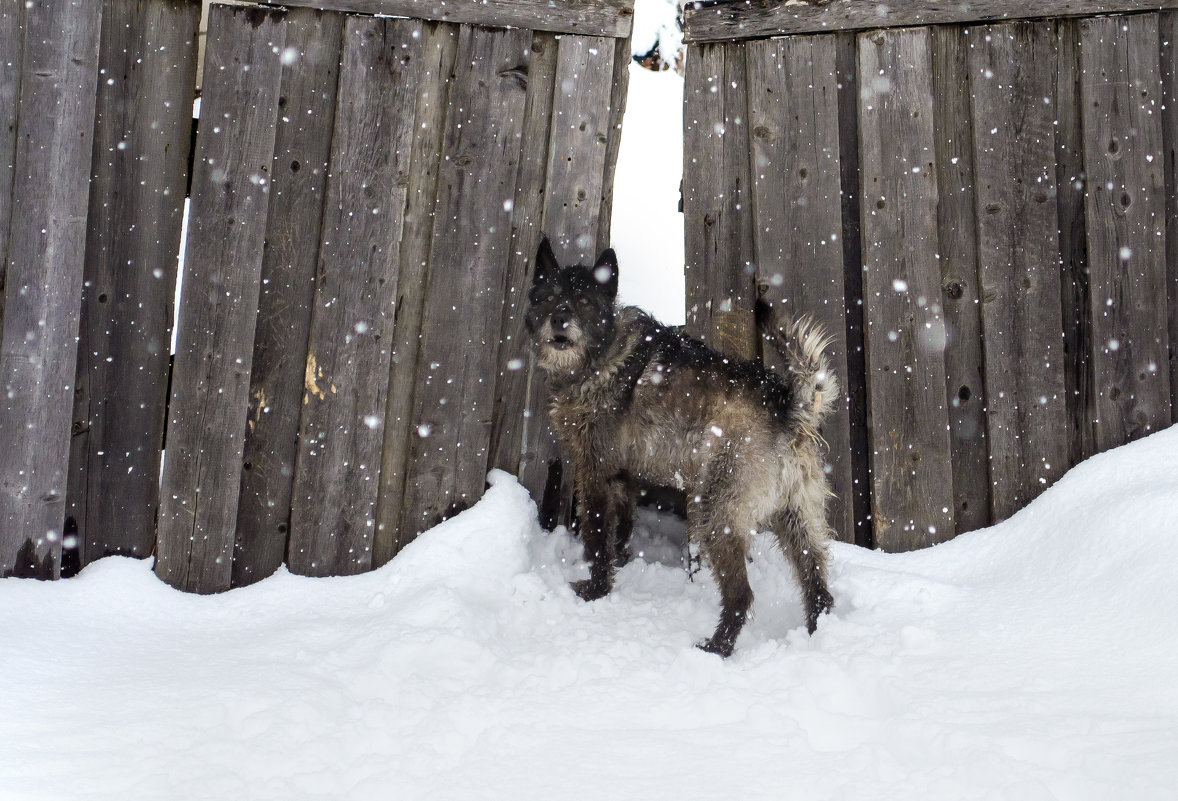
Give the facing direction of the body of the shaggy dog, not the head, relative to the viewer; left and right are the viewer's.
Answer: facing away from the viewer and to the left of the viewer

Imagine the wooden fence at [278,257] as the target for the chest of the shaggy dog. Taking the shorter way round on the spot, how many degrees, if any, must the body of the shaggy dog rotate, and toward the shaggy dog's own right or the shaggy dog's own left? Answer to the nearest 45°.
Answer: approximately 45° to the shaggy dog's own left

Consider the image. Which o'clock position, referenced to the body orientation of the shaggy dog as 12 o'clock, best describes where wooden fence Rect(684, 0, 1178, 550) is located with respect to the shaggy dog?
The wooden fence is roughly at 4 o'clock from the shaggy dog.
